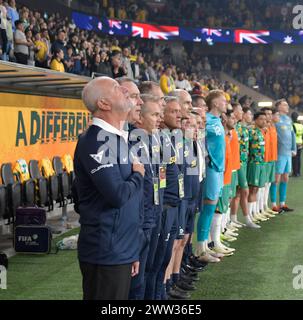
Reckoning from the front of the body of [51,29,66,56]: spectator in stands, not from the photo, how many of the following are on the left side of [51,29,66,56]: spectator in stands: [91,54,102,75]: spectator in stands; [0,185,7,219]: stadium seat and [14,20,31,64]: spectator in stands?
1

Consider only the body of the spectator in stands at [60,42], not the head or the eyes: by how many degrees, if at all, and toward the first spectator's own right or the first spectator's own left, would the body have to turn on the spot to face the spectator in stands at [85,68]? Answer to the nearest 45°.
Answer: approximately 90° to the first spectator's own left

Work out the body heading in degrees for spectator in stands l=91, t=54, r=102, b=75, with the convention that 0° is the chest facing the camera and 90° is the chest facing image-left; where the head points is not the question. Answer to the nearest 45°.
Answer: approximately 315°

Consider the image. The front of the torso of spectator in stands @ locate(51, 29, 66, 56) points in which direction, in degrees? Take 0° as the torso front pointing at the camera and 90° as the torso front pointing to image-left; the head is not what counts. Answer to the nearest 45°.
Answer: approximately 315°

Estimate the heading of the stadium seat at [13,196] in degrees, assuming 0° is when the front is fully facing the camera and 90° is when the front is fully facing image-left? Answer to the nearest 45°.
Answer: approximately 315°

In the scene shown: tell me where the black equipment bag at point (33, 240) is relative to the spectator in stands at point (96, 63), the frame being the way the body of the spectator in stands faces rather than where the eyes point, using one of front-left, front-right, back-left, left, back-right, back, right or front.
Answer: front-right

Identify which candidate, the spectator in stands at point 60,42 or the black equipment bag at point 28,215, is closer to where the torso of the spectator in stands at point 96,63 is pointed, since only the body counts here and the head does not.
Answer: the black equipment bag

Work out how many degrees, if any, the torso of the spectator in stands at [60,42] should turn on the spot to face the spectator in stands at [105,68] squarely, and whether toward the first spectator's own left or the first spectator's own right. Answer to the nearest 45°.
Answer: approximately 45° to the first spectator's own left
